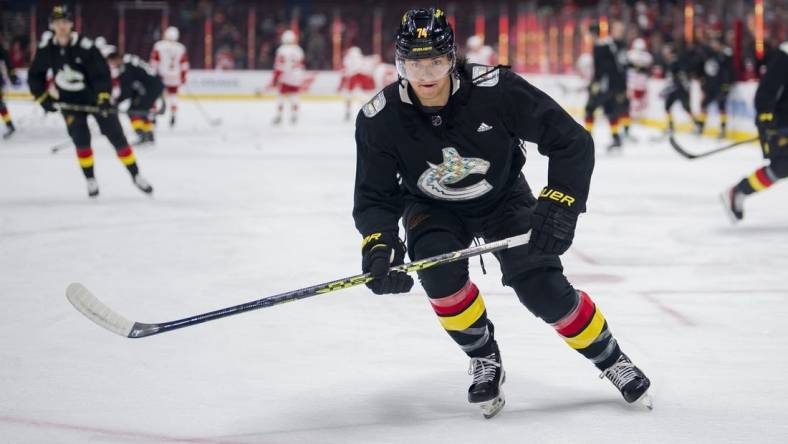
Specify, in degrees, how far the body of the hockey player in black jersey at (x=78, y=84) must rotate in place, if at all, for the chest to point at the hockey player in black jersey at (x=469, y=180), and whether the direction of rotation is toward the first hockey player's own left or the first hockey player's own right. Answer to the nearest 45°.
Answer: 0° — they already face them

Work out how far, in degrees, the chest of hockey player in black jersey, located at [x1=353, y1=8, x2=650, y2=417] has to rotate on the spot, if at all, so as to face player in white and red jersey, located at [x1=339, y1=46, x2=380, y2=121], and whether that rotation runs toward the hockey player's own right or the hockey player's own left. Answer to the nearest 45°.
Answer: approximately 180°

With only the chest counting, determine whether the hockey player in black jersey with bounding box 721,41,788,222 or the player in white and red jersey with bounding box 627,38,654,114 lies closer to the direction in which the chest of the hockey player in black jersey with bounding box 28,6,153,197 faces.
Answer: the hockey player in black jersey

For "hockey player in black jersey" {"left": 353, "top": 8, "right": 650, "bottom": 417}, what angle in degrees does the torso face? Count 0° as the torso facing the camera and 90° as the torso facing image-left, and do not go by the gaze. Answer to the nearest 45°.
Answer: approximately 0°

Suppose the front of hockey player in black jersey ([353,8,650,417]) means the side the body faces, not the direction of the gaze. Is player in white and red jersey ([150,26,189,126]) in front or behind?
behind

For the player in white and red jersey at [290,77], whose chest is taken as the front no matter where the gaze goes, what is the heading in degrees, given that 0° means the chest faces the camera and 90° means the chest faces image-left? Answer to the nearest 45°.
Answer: approximately 0°
